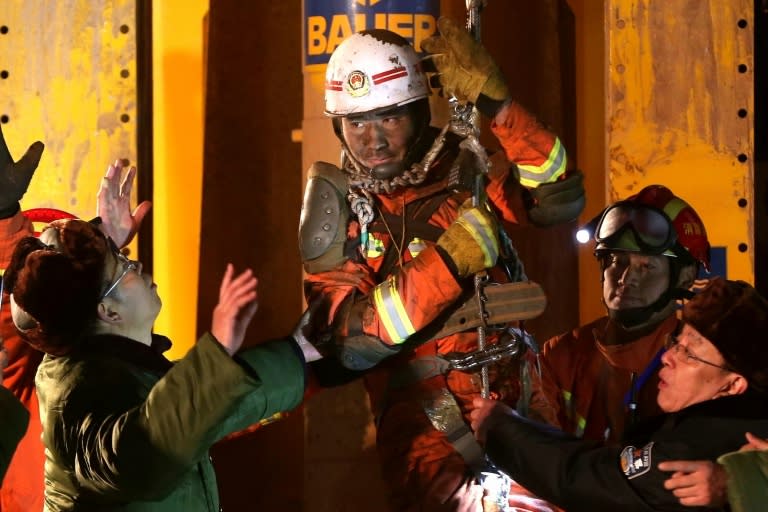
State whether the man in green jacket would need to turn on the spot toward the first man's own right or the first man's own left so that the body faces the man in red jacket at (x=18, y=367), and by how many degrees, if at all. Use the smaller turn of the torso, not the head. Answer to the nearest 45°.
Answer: approximately 90° to the first man's own left

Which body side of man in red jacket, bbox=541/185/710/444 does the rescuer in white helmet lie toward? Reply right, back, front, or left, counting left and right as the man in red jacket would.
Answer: right

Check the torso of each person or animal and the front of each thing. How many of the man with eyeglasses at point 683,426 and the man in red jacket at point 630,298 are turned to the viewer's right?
0

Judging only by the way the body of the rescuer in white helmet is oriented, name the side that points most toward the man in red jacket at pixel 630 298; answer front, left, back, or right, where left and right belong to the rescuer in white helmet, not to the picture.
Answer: left

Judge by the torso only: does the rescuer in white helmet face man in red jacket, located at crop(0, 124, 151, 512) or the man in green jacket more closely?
the man in green jacket

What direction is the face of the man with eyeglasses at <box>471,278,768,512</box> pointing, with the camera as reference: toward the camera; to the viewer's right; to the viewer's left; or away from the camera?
to the viewer's left

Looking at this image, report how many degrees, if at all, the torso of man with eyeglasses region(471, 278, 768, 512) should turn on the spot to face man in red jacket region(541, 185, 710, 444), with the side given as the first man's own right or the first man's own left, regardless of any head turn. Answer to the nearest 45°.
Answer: approximately 90° to the first man's own right

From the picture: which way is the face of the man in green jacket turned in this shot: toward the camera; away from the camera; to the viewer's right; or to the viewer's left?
to the viewer's right

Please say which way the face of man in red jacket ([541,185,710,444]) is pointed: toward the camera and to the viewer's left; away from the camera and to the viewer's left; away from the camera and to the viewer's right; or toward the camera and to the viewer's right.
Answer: toward the camera and to the viewer's left

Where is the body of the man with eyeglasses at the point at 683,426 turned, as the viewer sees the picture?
to the viewer's left

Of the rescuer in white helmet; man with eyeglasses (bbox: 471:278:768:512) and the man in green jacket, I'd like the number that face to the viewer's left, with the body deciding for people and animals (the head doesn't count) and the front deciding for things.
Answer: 1

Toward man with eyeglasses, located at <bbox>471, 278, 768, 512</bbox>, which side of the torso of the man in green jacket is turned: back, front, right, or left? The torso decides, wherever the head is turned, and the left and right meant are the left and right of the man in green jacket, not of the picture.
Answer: front

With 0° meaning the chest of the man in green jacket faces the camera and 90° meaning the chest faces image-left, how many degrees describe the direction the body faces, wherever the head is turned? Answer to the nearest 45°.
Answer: approximately 270°

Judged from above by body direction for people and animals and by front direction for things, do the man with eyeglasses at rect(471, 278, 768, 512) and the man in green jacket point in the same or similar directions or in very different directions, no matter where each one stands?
very different directions

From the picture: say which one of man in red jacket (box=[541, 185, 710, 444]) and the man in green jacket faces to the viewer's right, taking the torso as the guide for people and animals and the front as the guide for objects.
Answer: the man in green jacket

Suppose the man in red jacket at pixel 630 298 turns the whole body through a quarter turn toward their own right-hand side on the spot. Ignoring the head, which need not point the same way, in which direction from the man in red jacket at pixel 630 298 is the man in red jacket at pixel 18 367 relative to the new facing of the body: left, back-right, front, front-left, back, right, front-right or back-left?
front-left
